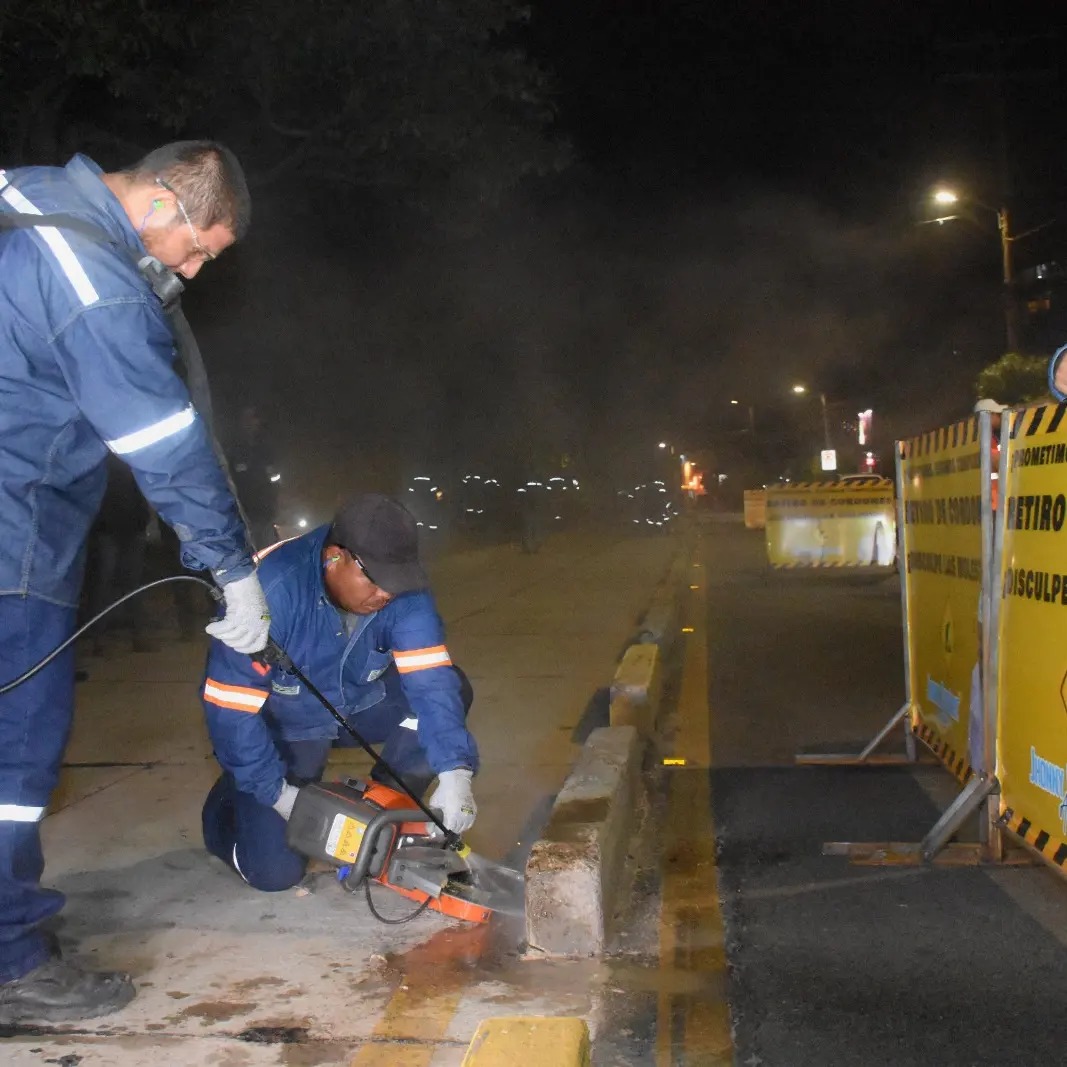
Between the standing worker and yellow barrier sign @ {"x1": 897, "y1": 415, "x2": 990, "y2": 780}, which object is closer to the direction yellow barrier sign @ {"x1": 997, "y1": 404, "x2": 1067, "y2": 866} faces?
the standing worker

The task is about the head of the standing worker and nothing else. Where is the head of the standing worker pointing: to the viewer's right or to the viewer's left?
to the viewer's right

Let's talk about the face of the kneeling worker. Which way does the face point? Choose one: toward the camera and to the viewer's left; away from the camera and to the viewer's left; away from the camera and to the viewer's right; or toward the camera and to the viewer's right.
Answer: toward the camera and to the viewer's right

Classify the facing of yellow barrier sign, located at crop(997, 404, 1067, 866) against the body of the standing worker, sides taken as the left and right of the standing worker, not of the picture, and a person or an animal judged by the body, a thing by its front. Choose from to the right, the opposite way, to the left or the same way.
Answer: the opposite way

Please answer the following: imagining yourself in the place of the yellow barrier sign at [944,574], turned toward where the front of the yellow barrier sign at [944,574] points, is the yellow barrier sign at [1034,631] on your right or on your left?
on your left

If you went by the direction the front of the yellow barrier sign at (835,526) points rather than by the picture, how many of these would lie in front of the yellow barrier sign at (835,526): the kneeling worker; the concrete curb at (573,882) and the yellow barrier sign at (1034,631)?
3

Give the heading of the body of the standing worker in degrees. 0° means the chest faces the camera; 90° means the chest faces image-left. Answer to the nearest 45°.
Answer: approximately 270°

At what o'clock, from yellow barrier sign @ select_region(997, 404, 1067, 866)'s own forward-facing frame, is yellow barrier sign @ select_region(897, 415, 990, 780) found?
yellow barrier sign @ select_region(897, 415, 990, 780) is roughly at 4 o'clock from yellow barrier sign @ select_region(997, 404, 1067, 866).
